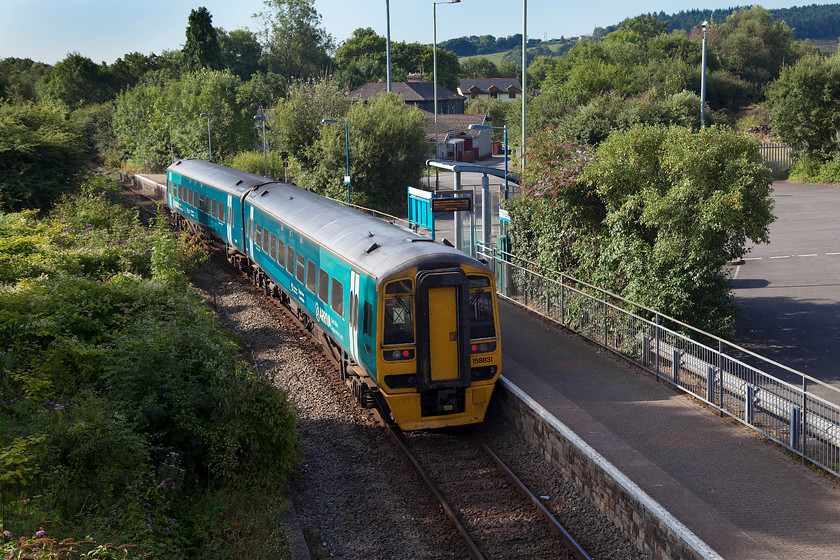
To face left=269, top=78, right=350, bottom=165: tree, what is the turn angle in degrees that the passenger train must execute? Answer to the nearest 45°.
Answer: approximately 135° to its left

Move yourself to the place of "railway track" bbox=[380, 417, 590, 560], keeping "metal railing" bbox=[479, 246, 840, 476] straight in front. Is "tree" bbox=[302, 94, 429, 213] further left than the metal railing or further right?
left

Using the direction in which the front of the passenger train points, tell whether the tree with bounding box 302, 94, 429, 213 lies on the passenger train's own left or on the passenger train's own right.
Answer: on the passenger train's own left

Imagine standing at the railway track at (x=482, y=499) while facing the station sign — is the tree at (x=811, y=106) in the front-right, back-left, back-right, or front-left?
front-right

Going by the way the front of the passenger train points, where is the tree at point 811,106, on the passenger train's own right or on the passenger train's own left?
on the passenger train's own left

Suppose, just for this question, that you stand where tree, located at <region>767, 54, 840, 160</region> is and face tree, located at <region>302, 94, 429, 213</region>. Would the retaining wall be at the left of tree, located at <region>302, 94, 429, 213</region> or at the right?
left

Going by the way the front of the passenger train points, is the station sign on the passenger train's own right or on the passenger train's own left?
on the passenger train's own left

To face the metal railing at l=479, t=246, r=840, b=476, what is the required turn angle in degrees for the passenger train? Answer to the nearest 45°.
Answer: approximately 45° to its left
